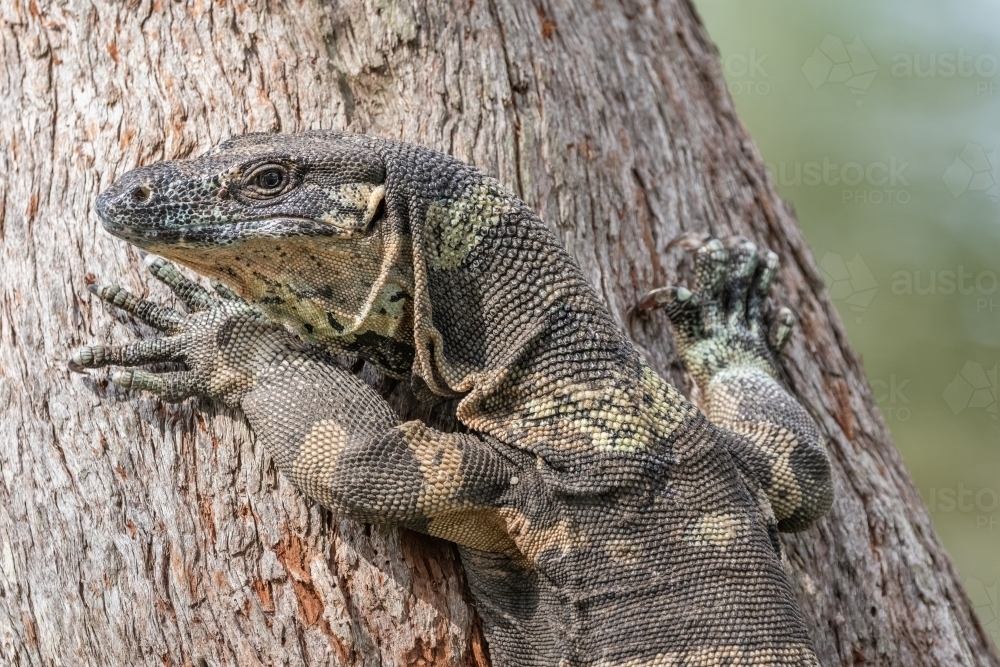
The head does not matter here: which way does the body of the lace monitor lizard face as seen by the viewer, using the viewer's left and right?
facing to the left of the viewer
